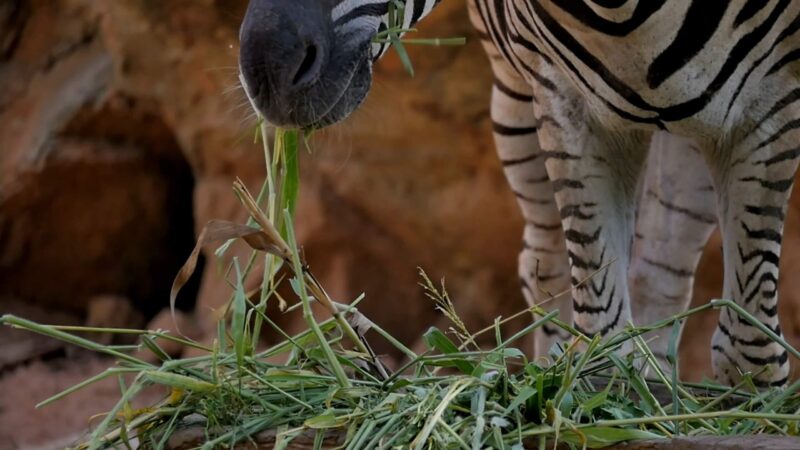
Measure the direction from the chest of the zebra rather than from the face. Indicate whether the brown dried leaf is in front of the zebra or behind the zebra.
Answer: in front

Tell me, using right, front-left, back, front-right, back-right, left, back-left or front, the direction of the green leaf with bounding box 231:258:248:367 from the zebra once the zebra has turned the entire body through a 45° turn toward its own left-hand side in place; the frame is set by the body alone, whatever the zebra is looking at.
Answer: right
